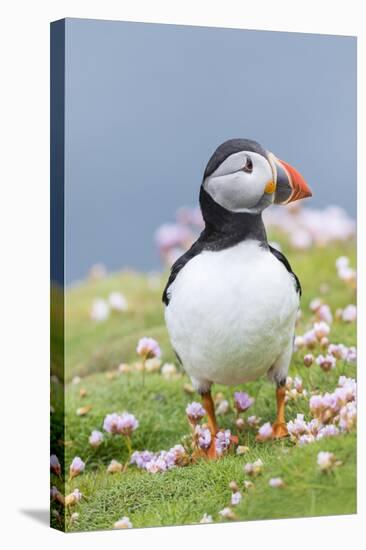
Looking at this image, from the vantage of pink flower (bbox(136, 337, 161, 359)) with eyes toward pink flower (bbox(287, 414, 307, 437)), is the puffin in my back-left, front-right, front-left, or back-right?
front-right
